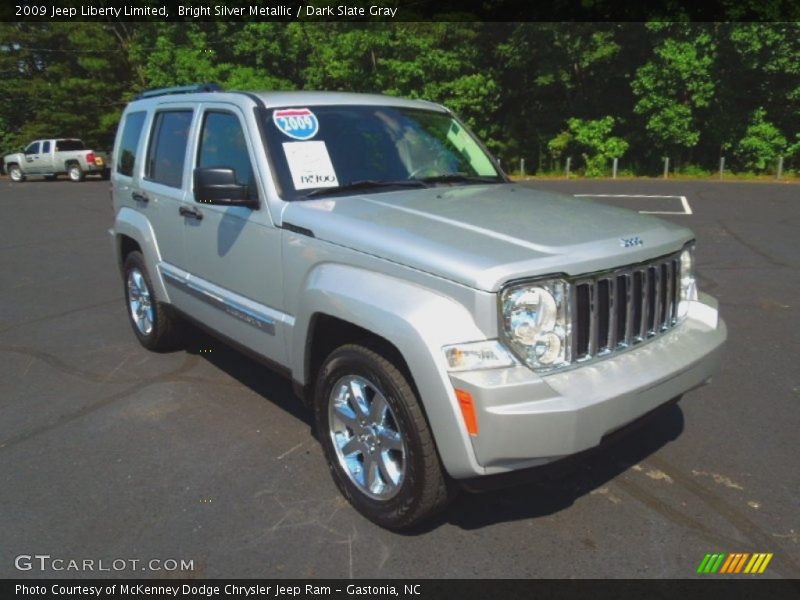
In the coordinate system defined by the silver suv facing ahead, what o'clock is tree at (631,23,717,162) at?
The tree is roughly at 8 o'clock from the silver suv.

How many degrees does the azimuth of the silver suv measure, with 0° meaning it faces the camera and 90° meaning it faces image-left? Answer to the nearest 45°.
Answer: approximately 315°

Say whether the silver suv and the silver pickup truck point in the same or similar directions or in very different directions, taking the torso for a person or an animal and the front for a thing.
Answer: very different directions

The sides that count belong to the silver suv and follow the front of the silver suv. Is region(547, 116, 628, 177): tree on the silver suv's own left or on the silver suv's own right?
on the silver suv's own left

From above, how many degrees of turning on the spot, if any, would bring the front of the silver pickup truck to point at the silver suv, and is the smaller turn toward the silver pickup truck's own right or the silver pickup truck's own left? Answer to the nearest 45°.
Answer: approximately 135° to the silver pickup truck's own left

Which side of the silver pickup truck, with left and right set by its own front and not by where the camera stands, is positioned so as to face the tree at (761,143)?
back

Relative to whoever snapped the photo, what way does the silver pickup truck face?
facing away from the viewer and to the left of the viewer

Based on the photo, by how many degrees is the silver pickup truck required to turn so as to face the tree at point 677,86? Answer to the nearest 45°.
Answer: approximately 180°

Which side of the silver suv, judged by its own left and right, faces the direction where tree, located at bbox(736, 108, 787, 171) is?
left

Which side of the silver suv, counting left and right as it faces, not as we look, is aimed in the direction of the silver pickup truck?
back
